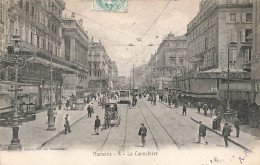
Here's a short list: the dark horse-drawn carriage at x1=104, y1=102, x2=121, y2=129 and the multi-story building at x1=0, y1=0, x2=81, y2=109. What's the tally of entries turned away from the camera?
0

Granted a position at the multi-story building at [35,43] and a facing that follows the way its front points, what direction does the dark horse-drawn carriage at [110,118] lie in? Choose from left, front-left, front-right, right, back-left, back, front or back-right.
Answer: front

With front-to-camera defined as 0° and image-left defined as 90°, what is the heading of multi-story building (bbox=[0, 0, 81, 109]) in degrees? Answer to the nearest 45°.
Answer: approximately 315°

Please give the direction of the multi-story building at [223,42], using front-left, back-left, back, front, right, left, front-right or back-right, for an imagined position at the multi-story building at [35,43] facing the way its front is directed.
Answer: front-left

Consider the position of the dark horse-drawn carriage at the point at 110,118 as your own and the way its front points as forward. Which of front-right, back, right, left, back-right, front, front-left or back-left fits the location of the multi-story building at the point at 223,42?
back-left

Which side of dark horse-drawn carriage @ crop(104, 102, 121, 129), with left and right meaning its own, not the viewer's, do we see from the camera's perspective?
front

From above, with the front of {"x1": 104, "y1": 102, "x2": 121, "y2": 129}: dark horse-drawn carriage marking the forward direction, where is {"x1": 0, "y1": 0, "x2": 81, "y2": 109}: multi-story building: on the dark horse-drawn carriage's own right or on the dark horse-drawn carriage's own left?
on the dark horse-drawn carriage's own right
